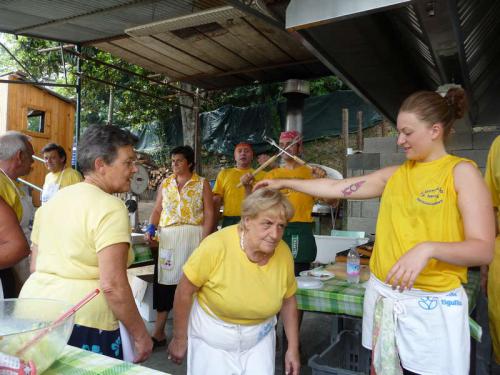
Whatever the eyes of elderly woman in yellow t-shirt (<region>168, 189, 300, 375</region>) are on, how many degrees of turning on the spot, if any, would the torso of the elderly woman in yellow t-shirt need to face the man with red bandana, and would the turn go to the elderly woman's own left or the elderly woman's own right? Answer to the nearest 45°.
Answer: approximately 135° to the elderly woman's own left

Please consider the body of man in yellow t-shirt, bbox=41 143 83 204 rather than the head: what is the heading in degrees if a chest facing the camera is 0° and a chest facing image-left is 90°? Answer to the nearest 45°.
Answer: approximately 45°

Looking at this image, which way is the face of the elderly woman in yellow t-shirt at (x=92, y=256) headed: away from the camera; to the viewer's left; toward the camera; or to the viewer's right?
to the viewer's right

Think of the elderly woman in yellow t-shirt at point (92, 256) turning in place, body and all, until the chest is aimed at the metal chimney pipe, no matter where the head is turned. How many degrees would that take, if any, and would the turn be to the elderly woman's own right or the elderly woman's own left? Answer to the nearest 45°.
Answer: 0° — they already face it

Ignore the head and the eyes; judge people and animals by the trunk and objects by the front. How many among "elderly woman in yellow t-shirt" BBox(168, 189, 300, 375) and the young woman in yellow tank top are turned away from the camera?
0

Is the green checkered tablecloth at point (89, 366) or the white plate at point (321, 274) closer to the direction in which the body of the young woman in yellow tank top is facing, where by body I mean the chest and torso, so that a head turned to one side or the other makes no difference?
the green checkered tablecloth

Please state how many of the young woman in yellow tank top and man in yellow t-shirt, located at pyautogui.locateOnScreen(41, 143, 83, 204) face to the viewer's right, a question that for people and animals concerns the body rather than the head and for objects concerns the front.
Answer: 0

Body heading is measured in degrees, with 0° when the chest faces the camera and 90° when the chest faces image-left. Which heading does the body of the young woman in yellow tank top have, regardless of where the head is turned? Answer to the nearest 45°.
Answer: approximately 45°

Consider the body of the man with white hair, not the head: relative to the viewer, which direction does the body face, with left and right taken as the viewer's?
facing away from the viewer and to the right of the viewer

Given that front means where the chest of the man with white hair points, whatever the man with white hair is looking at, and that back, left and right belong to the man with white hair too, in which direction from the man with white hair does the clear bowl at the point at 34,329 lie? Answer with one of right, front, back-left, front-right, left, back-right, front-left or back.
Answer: back-right

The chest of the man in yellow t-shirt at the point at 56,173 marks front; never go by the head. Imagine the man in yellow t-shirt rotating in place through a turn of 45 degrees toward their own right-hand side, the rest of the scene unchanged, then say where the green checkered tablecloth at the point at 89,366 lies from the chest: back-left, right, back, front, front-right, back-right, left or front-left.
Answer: left

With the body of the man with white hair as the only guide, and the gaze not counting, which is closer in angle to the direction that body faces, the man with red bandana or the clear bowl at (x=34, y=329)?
the man with red bandana

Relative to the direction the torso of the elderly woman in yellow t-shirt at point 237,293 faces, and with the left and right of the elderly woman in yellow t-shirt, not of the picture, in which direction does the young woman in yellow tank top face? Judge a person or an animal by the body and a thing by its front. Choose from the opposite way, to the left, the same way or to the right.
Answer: to the right
